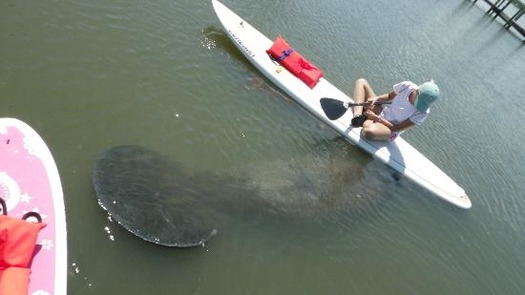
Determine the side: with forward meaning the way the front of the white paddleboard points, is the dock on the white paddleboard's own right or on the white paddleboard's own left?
on the white paddleboard's own right

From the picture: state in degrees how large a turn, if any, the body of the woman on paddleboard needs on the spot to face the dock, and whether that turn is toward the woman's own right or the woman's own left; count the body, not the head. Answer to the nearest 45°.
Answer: approximately 90° to the woman's own right

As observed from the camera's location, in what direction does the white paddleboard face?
facing away from the viewer and to the left of the viewer

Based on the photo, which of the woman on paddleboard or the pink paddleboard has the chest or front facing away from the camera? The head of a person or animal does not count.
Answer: the pink paddleboard

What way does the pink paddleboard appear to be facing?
away from the camera

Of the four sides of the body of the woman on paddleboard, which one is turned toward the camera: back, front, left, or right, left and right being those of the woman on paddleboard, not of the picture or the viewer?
left

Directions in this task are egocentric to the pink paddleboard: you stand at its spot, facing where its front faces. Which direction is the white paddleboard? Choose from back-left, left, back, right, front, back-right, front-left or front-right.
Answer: front-right

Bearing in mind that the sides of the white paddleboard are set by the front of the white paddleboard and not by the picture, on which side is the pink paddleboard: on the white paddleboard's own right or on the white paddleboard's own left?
on the white paddleboard's own left

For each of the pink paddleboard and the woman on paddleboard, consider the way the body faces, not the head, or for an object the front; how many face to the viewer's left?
1
